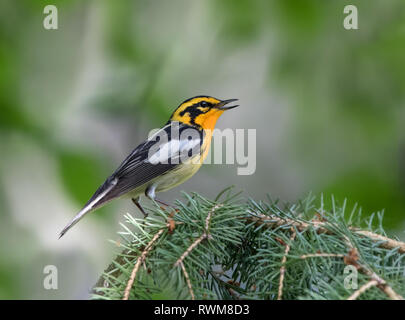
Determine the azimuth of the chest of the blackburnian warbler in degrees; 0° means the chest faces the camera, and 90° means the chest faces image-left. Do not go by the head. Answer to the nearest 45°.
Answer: approximately 270°
